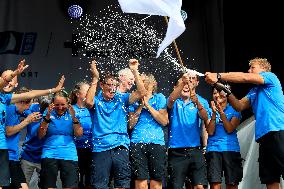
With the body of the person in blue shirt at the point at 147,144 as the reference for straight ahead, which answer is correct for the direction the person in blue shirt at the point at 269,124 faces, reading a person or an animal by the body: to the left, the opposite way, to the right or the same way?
to the right

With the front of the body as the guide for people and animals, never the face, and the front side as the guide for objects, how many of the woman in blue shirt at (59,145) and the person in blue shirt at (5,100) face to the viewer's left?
0

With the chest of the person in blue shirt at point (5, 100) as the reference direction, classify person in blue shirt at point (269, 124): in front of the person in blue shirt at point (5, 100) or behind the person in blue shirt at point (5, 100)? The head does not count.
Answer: in front

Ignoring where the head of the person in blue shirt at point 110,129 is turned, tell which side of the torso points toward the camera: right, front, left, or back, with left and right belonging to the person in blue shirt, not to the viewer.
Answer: front

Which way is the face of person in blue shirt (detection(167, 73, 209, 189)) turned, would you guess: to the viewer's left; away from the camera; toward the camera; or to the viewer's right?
toward the camera

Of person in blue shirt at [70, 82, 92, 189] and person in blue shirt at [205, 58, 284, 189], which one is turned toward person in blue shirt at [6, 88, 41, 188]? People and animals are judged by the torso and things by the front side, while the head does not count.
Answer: person in blue shirt at [205, 58, 284, 189]

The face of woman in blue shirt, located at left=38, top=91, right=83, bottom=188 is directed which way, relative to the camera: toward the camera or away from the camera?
toward the camera

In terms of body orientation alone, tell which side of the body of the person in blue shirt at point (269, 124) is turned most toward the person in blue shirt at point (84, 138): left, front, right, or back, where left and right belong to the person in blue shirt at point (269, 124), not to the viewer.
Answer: front

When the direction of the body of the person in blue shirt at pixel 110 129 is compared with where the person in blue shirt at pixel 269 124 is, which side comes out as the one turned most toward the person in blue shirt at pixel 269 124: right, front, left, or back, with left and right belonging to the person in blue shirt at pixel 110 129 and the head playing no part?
left

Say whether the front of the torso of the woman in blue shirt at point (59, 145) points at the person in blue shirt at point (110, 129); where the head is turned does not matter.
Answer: no
